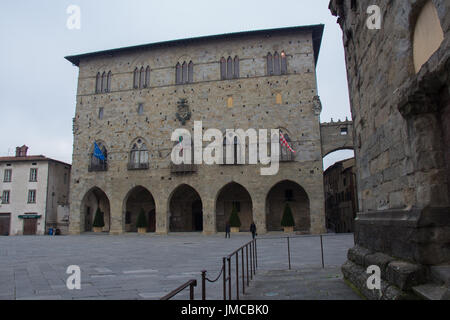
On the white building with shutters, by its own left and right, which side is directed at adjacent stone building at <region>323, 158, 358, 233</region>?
left

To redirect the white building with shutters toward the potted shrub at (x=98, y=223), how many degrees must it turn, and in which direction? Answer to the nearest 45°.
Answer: approximately 45° to its left

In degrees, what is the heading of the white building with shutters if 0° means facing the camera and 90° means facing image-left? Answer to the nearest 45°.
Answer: approximately 0°

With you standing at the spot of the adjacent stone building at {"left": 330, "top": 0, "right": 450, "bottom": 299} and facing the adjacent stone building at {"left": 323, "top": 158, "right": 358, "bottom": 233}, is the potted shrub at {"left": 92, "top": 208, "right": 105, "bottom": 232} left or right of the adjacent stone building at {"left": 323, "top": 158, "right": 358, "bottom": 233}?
left

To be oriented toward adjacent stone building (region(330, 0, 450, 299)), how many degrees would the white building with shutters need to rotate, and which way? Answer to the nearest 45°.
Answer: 0° — it already faces it

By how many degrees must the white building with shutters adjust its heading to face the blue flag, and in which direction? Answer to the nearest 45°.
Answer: approximately 45° to its left

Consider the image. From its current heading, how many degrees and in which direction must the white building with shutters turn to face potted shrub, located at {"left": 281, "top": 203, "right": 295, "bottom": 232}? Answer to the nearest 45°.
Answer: approximately 45° to its left
